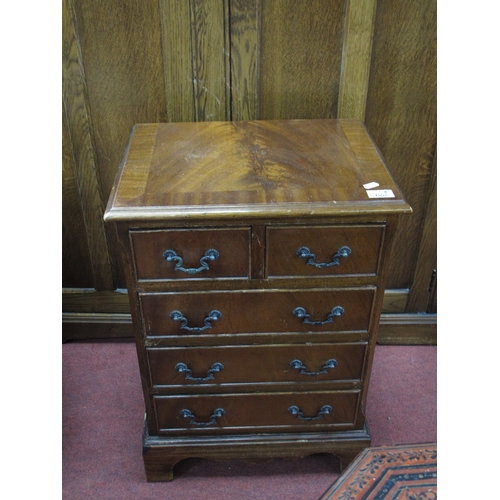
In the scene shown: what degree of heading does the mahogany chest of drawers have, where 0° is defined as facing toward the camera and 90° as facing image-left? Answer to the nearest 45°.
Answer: approximately 0°

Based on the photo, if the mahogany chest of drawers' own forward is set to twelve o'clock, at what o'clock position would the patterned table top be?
The patterned table top is roughly at 11 o'clock from the mahogany chest of drawers.
